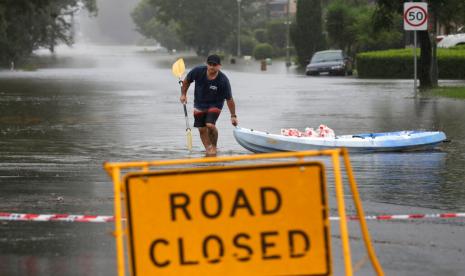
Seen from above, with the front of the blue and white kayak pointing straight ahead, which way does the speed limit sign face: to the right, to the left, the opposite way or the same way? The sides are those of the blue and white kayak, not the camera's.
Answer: to the left

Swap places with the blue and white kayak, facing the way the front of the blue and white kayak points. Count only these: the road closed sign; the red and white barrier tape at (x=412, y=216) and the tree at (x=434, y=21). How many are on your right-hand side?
1

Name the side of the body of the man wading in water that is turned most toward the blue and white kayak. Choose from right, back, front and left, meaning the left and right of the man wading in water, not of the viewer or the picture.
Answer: left

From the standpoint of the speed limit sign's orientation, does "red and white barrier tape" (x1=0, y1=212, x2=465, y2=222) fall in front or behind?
in front

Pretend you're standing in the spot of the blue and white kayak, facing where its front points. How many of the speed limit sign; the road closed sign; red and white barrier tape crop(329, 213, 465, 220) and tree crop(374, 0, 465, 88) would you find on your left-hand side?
2

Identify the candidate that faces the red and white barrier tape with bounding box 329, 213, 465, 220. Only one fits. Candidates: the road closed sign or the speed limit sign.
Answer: the speed limit sign

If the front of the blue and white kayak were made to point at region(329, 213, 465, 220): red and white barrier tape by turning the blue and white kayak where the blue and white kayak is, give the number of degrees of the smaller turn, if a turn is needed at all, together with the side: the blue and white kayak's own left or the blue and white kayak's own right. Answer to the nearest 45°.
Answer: approximately 90° to the blue and white kayak's own left

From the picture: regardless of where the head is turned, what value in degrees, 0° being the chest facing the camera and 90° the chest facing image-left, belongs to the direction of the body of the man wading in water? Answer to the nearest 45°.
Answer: approximately 0°

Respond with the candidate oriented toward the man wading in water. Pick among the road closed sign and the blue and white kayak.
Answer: the blue and white kayak

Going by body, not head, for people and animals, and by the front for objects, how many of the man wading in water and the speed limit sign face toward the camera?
2

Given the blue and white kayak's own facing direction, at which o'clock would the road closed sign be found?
The road closed sign is roughly at 9 o'clock from the blue and white kayak.

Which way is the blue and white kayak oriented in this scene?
to the viewer's left

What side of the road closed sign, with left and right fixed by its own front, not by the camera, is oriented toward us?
front

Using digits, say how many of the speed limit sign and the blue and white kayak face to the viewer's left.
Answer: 1

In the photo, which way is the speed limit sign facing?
toward the camera

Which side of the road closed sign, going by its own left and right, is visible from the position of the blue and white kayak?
back

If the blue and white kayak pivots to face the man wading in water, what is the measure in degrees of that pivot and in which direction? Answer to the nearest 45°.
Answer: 0° — it already faces them
